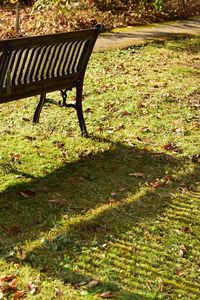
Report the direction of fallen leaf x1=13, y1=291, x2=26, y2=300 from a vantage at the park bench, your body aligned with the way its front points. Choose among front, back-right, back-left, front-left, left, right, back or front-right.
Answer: back-left

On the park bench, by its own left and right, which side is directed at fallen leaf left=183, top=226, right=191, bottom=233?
back

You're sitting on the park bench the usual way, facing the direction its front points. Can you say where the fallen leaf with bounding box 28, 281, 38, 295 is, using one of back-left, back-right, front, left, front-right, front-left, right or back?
back-left

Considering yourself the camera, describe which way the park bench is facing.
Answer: facing away from the viewer and to the left of the viewer

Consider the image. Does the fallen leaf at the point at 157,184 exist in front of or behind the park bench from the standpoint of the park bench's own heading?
behind

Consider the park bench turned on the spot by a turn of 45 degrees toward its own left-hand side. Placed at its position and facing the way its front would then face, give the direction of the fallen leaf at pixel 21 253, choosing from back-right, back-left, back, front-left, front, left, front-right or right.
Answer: left

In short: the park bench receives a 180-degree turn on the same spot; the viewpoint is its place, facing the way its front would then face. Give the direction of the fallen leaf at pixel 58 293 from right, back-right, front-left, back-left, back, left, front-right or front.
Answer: front-right

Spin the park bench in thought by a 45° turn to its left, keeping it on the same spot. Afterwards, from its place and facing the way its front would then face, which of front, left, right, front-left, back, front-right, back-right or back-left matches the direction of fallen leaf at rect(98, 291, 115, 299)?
left

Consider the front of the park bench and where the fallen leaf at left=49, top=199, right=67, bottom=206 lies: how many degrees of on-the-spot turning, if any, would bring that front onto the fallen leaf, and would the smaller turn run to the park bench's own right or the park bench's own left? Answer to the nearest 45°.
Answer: approximately 135° to the park bench's own left

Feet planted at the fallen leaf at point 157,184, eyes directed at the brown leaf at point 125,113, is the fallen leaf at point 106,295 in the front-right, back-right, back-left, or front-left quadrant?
back-left

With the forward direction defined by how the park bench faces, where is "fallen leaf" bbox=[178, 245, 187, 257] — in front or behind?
behind

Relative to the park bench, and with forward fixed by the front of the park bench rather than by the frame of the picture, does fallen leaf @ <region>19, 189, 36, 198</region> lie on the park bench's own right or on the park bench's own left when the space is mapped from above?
on the park bench's own left
